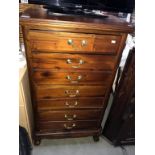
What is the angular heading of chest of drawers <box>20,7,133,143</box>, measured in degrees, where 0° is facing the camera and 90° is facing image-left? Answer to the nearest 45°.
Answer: approximately 0°
